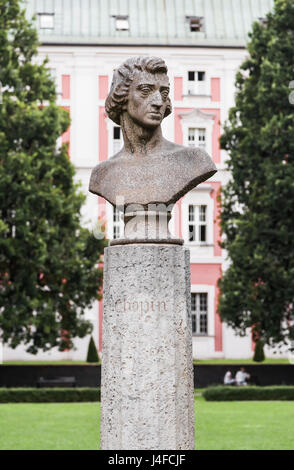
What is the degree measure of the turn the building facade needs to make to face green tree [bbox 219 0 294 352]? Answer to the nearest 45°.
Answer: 0° — it already faces it

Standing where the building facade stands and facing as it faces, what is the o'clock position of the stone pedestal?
The stone pedestal is roughly at 12 o'clock from the building facade.

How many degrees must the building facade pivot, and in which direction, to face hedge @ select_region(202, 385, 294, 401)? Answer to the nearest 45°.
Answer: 0° — it already faces it

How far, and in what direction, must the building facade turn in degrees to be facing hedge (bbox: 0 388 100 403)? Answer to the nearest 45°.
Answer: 0° — it already faces it

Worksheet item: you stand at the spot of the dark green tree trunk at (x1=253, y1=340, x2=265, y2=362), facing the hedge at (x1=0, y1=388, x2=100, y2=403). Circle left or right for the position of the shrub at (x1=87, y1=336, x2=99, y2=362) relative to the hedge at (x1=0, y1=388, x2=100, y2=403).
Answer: right

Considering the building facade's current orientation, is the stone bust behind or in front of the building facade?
in front

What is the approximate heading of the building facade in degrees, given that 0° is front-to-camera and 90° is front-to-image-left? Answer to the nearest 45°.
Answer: approximately 0°
